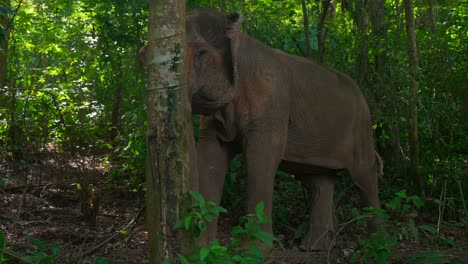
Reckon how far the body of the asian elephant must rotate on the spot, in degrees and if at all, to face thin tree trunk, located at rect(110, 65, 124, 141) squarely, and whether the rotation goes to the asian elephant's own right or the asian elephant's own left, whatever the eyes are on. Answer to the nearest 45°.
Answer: approximately 90° to the asian elephant's own right

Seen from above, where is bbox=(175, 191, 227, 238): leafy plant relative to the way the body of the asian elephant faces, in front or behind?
in front

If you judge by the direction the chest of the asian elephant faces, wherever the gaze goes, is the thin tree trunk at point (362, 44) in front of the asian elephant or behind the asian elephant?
behind

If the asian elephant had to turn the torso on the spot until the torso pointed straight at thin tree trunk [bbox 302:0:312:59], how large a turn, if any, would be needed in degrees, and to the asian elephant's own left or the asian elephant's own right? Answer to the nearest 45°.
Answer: approximately 135° to the asian elephant's own right

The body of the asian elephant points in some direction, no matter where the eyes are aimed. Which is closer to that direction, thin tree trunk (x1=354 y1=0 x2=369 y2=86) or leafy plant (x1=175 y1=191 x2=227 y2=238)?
the leafy plant

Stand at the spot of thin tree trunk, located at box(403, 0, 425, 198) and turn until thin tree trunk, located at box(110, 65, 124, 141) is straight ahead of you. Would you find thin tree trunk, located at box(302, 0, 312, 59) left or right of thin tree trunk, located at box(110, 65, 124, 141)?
right

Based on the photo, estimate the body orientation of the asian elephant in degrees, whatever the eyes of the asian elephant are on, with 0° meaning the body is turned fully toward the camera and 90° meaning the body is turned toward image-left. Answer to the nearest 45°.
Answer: approximately 45°

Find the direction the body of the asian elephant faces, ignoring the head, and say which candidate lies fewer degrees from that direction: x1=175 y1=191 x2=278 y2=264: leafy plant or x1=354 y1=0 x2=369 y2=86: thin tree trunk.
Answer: the leafy plant

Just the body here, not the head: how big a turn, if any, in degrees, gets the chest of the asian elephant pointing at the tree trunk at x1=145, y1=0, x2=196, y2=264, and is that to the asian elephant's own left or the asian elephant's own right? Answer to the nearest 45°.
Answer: approximately 45° to the asian elephant's own left

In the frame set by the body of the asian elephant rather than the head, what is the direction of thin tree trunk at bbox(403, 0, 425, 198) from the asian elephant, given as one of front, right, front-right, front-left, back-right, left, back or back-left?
back

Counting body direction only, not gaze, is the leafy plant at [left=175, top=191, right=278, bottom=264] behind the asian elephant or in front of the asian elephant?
in front

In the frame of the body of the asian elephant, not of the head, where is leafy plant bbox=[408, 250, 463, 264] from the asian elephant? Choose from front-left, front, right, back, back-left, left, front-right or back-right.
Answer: left
